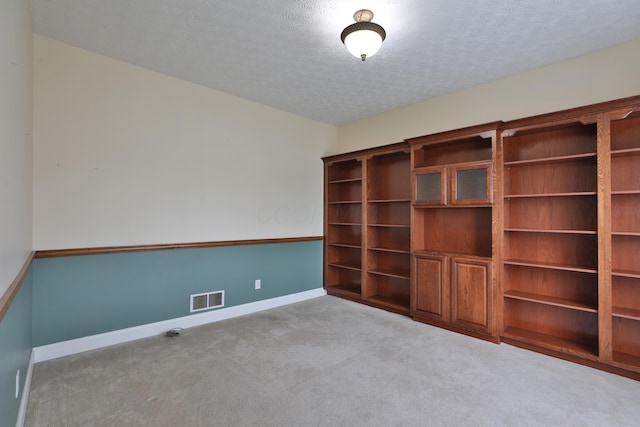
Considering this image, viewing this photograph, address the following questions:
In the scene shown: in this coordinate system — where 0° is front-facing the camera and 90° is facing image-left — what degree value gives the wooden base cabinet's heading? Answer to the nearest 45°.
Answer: approximately 45°

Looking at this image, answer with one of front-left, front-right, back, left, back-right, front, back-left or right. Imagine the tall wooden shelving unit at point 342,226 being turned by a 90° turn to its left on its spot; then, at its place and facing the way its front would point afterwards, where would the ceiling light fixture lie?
front-right

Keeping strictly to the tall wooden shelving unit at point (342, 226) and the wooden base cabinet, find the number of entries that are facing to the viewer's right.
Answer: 0

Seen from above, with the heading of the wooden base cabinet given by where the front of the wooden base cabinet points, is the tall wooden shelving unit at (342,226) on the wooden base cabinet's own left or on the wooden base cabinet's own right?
on the wooden base cabinet's own right

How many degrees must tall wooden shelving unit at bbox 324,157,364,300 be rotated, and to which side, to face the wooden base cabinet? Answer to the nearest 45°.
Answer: approximately 90° to its left

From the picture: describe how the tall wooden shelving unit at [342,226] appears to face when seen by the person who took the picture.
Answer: facing the viewer and to the left of the viewer
